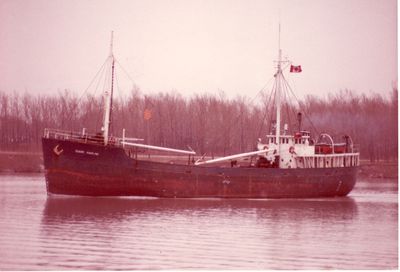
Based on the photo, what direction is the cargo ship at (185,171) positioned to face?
to the viewer's left
